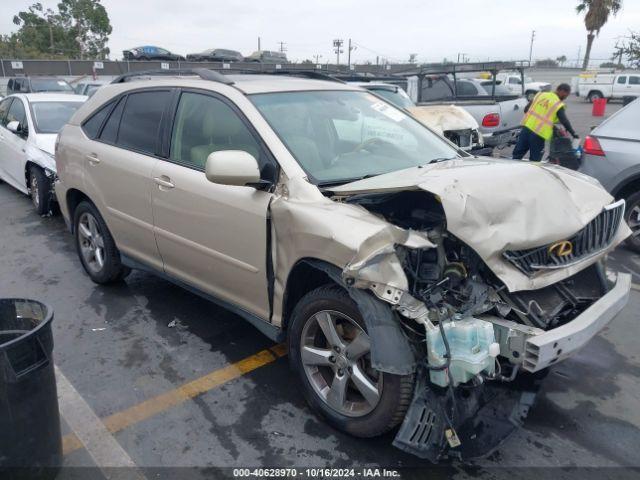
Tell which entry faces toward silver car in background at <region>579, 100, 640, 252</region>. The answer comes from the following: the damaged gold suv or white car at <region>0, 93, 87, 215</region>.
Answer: the white car

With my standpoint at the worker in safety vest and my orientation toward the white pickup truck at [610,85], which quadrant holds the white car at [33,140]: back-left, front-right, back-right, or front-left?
back-left

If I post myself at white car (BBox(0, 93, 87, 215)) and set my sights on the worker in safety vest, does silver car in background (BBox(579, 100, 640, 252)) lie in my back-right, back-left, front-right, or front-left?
front-right

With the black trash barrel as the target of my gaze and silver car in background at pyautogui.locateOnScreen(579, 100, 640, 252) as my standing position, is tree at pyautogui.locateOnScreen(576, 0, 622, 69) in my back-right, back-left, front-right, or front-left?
back-right

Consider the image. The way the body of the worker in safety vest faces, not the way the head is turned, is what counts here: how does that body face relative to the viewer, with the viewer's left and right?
facing away from the viewer and to the right of the viewer

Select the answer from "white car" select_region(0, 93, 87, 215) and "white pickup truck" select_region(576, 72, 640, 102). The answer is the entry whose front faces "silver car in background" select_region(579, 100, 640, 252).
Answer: the white car

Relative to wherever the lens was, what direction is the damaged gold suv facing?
facing the viewer and to the right of the viewer

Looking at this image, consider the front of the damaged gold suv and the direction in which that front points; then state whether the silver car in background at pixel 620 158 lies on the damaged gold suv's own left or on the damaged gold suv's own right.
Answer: on the damaged gold suv's own left

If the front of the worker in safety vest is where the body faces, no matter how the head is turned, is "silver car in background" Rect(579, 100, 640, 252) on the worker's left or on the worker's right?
on the worker's right

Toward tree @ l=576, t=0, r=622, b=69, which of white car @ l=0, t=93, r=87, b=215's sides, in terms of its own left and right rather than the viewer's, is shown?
left
